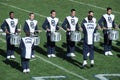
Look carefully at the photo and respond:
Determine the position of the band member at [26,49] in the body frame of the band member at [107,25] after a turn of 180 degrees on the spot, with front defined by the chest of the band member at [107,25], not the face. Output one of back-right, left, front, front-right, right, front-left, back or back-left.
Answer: left

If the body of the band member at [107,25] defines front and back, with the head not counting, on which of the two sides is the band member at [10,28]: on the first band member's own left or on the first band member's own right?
on the first band member's own right

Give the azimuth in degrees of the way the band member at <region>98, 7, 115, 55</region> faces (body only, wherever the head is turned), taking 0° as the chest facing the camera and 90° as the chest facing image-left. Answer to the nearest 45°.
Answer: approximately 315°
